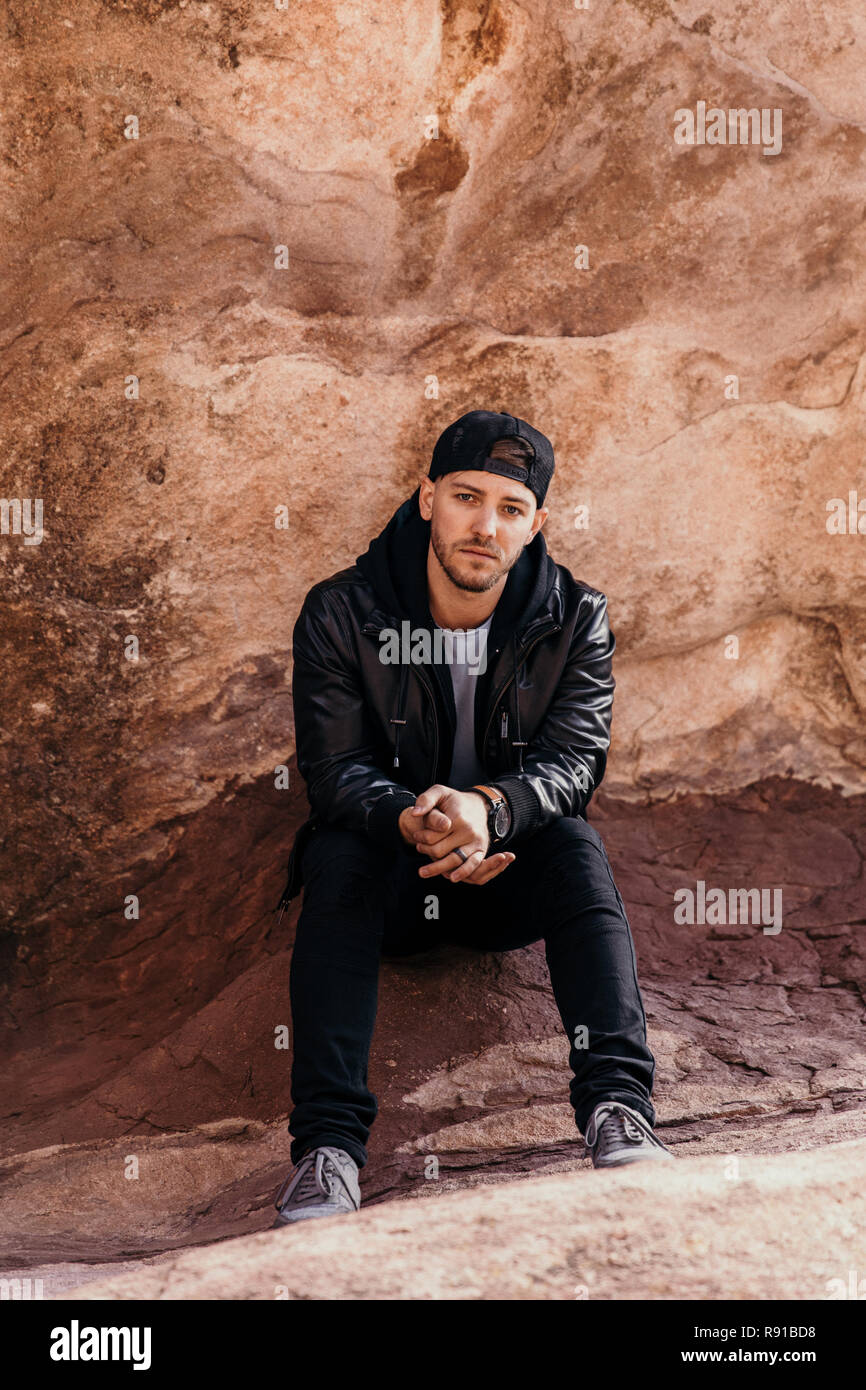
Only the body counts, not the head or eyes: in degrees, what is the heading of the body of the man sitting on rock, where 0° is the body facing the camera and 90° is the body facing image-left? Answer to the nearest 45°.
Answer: approximately 0°
